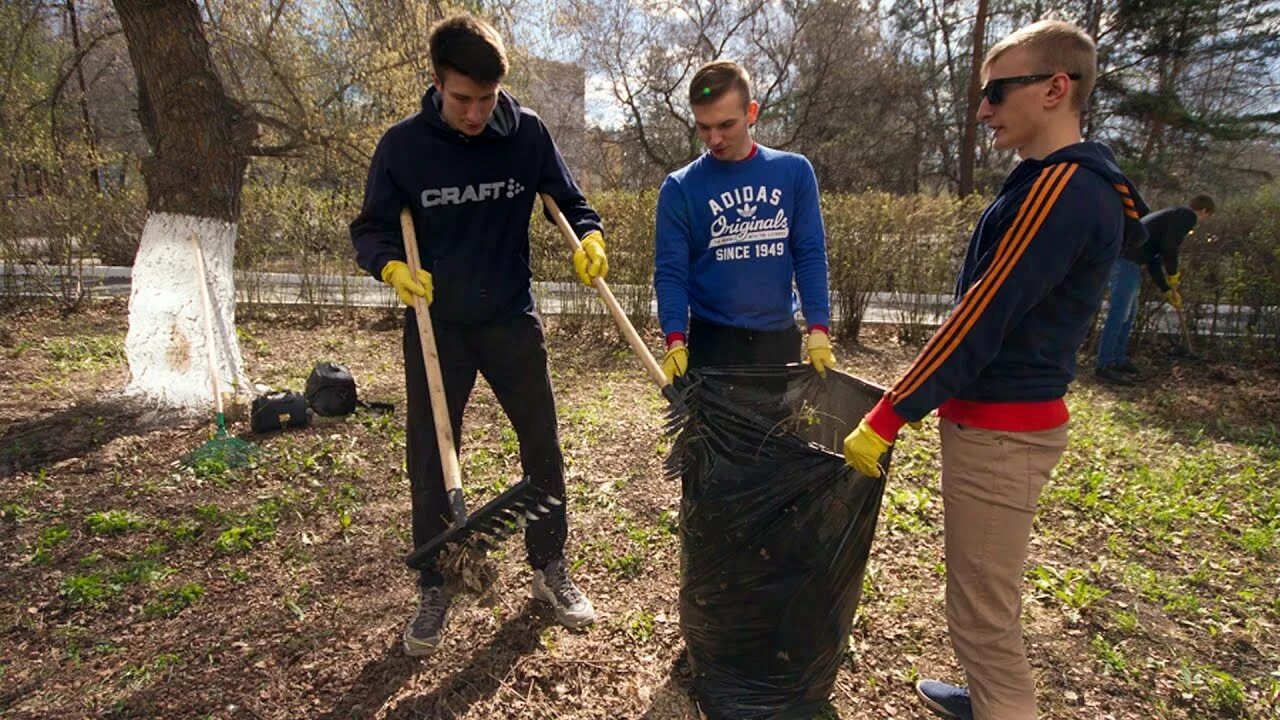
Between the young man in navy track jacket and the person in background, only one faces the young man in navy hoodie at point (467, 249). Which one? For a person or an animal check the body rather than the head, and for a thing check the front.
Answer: the young man in navy track jacket

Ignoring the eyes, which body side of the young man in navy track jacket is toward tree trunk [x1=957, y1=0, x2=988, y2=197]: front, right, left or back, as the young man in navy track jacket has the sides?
right

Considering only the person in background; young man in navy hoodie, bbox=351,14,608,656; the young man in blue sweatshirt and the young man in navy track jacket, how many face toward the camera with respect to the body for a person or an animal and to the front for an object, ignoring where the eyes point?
2

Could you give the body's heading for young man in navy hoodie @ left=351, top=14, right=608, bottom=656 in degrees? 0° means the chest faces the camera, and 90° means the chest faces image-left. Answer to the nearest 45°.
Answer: approximately 0°

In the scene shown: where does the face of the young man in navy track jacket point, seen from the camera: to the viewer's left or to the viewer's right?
to the viewer's left

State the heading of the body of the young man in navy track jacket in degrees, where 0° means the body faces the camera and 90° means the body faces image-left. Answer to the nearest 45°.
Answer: approximately 90°

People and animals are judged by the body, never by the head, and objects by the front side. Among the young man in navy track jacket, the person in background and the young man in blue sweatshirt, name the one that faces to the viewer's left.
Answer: the young man in navy track jacket

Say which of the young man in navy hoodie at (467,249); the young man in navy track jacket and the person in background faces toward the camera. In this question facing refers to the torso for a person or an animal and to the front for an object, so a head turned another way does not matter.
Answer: the young man in navy hoodie

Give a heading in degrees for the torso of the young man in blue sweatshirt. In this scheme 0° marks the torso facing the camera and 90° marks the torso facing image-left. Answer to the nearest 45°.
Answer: approximately 0°

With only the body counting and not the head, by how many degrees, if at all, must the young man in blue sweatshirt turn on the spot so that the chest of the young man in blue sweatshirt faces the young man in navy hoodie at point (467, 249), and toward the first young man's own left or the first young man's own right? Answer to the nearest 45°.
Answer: approximately 90° to the first young man's own right

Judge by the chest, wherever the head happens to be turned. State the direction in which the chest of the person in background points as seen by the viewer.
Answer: to the viewer's right

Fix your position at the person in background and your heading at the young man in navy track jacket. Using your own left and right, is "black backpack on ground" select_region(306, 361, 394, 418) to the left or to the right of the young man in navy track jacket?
right

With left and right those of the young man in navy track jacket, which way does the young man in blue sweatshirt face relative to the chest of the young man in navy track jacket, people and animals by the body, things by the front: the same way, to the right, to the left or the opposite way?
to the left
